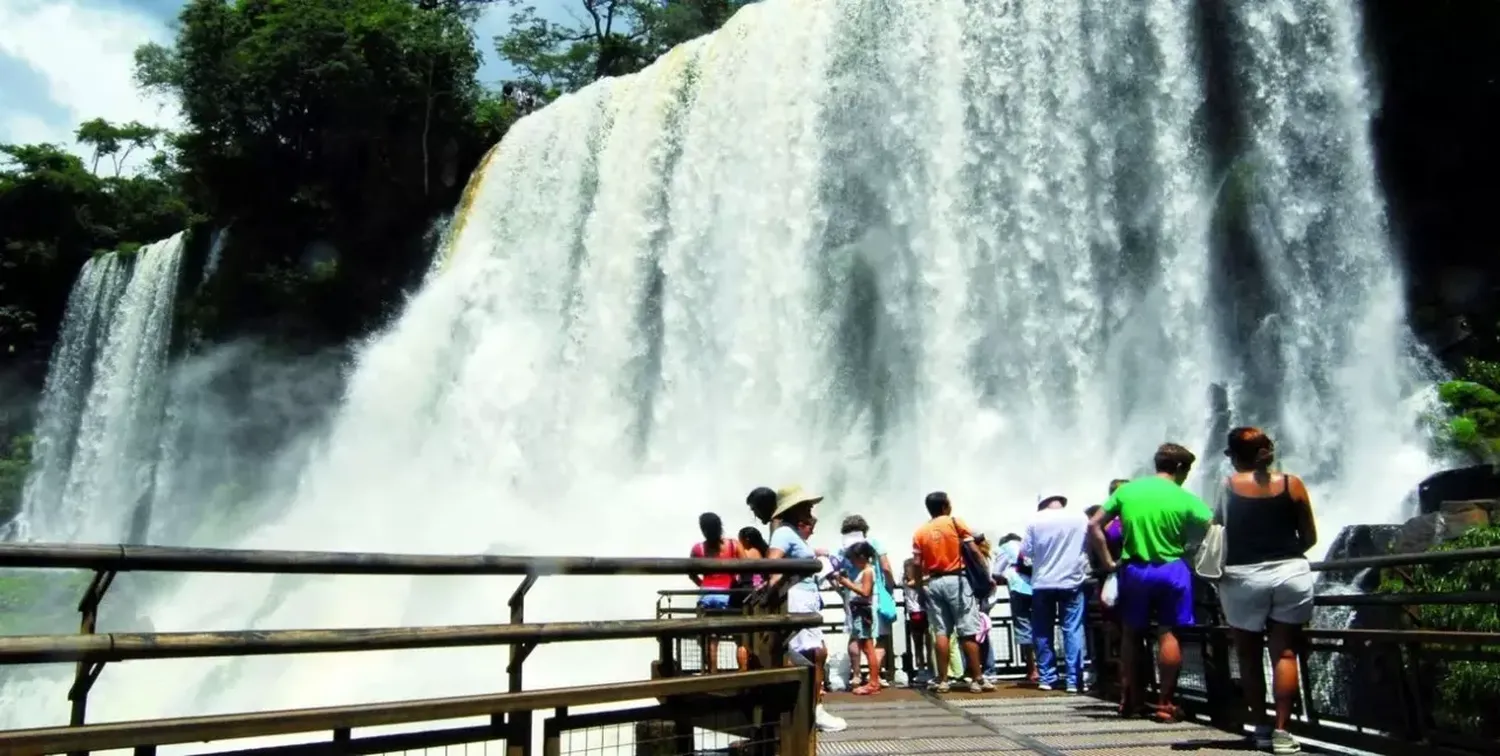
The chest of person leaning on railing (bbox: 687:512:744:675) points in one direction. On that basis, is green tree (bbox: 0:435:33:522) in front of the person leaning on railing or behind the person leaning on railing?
in front

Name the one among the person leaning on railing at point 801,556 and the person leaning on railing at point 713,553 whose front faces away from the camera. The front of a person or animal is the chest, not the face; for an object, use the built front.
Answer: the person leaning on railing at point 713,553

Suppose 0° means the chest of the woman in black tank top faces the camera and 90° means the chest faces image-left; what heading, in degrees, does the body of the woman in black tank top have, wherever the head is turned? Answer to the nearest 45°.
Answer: approximately 180°

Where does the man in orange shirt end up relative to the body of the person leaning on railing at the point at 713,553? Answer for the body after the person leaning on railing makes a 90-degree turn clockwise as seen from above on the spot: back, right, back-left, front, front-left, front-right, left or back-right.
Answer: front-left

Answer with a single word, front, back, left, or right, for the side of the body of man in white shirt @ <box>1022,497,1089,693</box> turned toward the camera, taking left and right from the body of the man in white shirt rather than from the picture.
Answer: back

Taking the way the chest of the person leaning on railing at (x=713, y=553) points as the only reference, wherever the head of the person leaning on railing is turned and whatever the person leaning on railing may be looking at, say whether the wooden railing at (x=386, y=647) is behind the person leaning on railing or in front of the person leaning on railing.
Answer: behind

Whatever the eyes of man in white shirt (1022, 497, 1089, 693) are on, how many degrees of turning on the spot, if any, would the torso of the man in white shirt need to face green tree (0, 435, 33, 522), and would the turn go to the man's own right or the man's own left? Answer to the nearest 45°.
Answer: approximately 45° to the man's own left

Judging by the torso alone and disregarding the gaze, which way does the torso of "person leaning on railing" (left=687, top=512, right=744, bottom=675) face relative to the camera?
away from the camera
